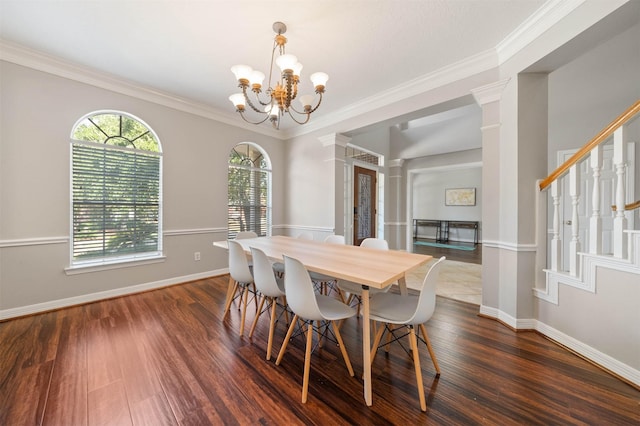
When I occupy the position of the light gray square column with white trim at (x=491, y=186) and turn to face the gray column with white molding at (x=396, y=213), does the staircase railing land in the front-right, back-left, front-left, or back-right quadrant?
back-right

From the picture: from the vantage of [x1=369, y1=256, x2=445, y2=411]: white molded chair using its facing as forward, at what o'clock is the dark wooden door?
The dark wooden door is roughly at 1 o'clock from the white molded chair.

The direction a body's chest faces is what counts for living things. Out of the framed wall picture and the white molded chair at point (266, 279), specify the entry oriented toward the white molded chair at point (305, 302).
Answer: the framed wall picture

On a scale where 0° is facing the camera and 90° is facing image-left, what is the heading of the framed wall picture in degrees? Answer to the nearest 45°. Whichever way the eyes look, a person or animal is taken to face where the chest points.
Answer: approximately 0°

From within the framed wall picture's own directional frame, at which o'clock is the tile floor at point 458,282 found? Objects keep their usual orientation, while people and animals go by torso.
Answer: The tile floor is roughly at 12 o'clock from the framed wall picture.

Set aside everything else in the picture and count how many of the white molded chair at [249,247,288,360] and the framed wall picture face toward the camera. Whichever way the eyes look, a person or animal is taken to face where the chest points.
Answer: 1

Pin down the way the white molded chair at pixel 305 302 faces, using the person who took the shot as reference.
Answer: facing away from the viewer and to the right of the viewer
